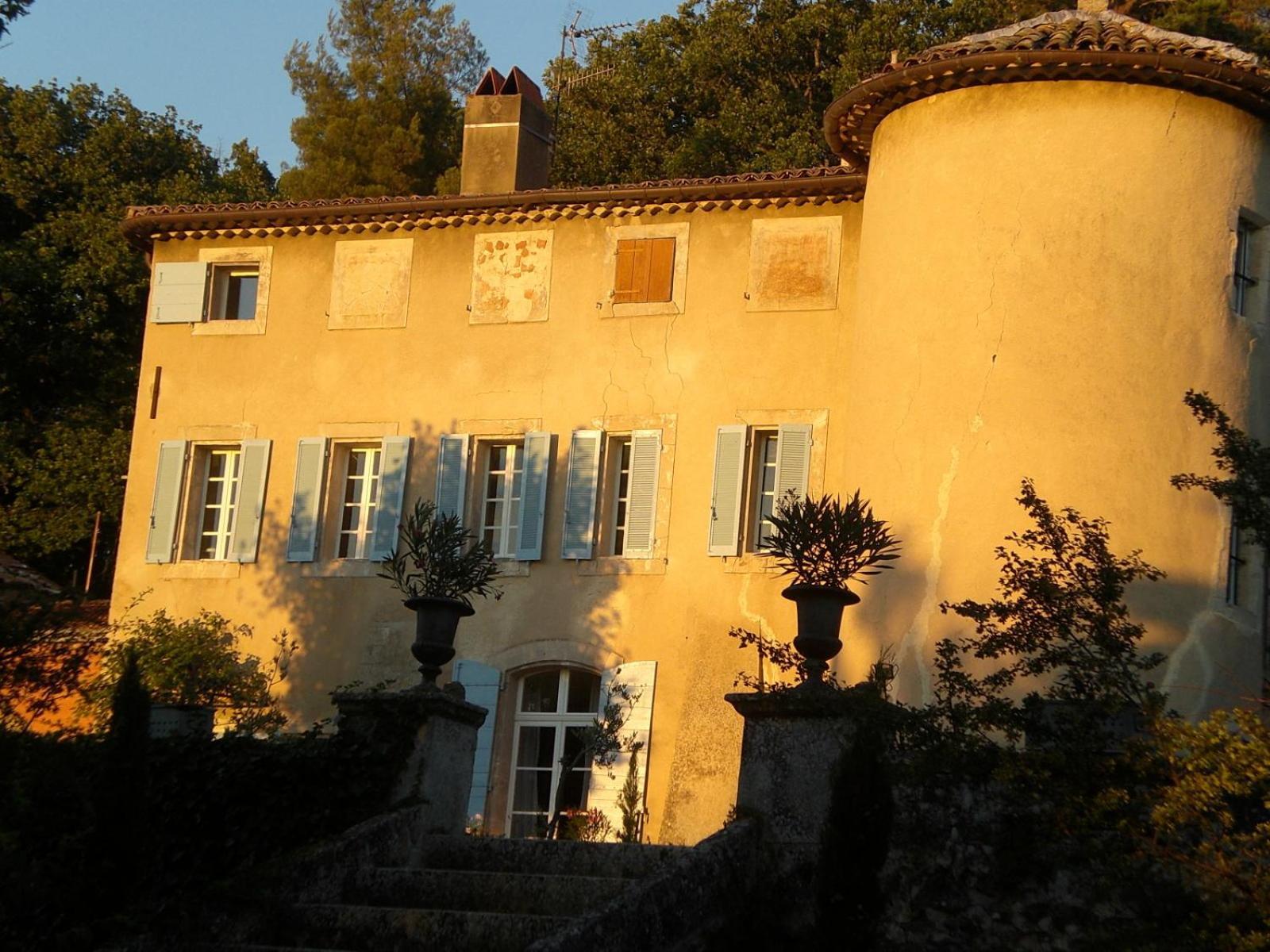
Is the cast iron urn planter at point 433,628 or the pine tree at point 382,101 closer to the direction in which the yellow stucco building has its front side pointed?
the cast iron urn planter

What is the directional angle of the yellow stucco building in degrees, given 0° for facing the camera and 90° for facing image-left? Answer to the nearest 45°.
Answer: approximately 0°

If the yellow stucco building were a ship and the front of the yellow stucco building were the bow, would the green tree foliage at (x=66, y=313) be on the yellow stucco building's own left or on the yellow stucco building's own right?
on the yellow stucco building's own right
